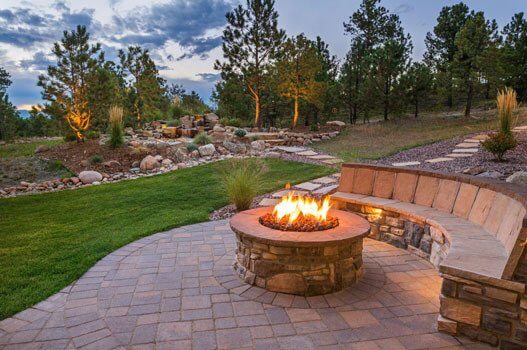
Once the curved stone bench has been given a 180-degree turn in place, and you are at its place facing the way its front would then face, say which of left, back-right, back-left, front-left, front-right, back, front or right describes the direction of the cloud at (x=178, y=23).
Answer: left

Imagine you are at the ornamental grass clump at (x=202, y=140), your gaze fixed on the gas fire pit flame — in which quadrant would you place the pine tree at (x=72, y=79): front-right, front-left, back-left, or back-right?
back-right

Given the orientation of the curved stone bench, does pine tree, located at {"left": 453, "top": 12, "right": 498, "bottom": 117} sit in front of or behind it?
behind

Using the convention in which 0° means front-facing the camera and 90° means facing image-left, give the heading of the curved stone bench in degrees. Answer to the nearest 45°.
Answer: approximately 45°

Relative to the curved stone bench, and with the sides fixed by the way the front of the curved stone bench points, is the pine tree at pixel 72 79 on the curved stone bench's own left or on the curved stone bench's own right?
on the curved stone bench's own right

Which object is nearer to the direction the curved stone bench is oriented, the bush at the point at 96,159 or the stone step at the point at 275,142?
the bush

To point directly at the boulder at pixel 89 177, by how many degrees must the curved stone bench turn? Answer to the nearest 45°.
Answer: approximately 45° to its right

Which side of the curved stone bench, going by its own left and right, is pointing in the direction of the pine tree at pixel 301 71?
right

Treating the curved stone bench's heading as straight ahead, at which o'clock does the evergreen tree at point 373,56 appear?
The evergreen tree is roughly at 4 o'clock from the curved stone bench.

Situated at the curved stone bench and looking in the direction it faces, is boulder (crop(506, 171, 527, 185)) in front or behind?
behind

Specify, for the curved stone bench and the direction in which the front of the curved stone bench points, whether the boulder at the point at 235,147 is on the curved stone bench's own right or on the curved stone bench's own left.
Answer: on the curved stone bench's own right

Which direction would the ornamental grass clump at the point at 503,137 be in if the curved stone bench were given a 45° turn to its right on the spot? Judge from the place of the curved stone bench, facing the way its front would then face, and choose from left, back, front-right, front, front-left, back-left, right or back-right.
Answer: right

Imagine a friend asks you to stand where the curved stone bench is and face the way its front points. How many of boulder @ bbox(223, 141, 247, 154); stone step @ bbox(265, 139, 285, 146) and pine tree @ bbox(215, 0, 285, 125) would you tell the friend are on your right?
3

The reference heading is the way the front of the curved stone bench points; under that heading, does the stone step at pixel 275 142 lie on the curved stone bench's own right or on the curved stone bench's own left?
on the curved stone bench's own right
